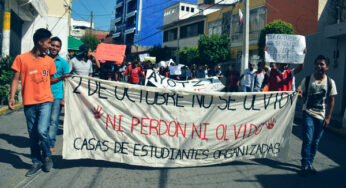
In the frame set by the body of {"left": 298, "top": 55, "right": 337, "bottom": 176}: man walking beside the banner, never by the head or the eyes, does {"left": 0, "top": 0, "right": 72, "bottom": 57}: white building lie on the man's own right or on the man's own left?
on the man's own right

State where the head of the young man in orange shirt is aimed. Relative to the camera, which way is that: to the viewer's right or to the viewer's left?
to the viewer's right

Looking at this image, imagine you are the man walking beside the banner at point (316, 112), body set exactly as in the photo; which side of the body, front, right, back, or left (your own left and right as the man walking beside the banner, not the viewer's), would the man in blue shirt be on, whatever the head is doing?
right

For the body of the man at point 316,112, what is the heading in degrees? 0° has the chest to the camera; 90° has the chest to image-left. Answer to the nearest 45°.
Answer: approximately 0°

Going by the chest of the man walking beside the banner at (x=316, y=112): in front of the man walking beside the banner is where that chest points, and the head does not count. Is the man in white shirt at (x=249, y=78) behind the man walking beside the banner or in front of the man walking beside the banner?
behind

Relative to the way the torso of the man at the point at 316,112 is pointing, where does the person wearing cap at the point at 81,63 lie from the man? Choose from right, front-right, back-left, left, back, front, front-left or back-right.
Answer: right

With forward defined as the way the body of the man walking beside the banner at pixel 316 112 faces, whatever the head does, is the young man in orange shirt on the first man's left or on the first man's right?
on the first man's right

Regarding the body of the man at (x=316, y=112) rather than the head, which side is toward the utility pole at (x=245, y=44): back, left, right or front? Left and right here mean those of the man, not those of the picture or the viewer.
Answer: back

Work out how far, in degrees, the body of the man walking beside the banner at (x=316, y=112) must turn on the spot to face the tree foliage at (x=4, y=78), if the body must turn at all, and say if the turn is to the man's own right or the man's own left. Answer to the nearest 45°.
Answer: approximately 90° to the man's own right
